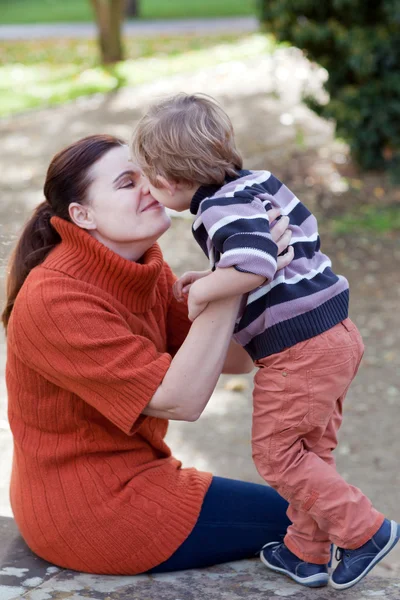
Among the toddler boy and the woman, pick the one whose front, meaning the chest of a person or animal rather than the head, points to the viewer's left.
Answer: the toddler boy

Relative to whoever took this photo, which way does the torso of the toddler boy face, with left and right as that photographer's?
facing to the left of the viewer

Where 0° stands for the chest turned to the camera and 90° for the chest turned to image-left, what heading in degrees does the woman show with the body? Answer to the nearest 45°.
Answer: approximately 270°

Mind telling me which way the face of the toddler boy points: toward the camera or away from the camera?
away from the camera

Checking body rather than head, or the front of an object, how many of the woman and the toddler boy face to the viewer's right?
1

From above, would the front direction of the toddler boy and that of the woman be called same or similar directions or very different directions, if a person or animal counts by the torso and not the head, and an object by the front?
very different directions
